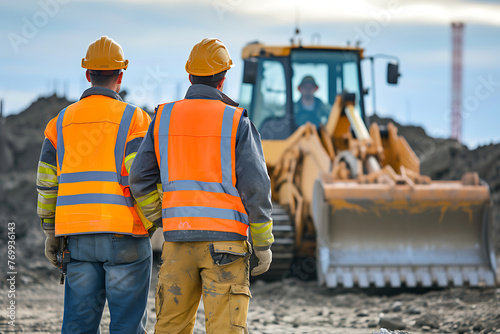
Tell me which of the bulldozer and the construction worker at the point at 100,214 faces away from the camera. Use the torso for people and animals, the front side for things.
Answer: the construction worker

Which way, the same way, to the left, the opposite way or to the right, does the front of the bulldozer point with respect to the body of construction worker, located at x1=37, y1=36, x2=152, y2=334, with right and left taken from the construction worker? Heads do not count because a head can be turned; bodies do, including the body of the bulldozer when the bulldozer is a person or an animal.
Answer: the opposite way

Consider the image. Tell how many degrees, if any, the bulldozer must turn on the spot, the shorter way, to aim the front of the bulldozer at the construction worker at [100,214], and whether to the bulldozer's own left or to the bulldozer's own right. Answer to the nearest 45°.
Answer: approximately 45° to the bulldozer's own right

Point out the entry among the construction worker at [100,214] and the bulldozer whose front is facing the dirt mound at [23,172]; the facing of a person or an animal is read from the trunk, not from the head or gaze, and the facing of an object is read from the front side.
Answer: the construction worker

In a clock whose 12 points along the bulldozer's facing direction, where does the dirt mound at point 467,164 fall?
The dirt mound is roughly at 8 o'clock from the bulldozer.

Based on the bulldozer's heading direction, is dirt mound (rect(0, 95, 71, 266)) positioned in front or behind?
behind

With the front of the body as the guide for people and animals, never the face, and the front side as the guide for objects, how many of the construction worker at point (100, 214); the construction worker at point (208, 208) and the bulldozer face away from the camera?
2

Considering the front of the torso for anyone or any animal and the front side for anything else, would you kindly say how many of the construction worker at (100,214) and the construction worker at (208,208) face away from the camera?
2

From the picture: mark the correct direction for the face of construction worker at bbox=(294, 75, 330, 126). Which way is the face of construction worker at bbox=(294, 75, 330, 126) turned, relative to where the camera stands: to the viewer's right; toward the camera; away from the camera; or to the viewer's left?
toward the camera

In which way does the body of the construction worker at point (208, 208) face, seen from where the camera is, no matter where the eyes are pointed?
away from the camera

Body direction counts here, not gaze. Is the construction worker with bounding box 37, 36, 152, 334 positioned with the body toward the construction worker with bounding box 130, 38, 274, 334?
no

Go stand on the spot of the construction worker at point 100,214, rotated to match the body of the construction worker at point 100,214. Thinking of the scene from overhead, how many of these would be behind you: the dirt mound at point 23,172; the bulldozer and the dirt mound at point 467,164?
0

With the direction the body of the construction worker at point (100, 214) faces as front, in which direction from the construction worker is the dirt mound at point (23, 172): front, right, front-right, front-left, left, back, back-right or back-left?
front

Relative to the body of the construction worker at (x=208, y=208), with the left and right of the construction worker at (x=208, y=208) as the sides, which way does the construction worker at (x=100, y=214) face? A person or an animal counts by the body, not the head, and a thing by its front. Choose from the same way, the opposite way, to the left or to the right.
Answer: the same way

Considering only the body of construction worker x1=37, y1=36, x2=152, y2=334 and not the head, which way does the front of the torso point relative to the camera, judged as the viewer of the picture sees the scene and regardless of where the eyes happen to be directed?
away from the camera

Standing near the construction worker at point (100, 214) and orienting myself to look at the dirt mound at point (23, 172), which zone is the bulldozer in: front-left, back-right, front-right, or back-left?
front-right

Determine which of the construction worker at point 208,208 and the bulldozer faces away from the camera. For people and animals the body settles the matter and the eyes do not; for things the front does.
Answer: the construction worker
